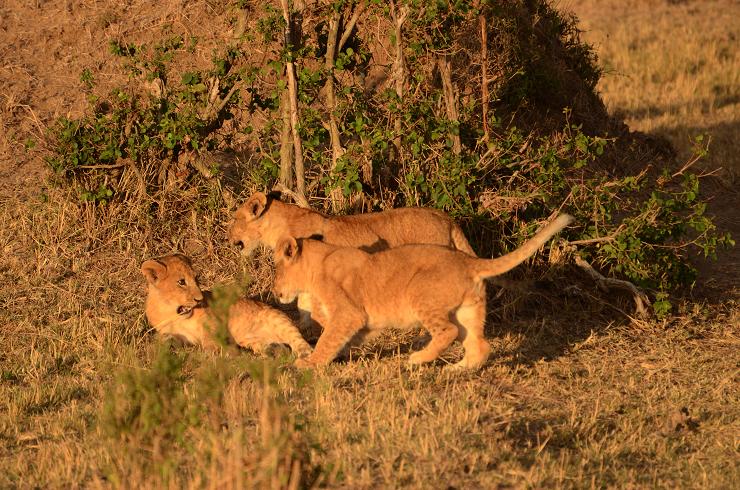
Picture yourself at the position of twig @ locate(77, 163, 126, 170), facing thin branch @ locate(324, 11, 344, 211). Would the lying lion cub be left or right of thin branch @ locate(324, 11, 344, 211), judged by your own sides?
right

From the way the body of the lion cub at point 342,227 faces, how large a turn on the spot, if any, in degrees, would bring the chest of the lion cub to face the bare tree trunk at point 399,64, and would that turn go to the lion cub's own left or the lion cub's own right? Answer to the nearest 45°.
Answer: approximately 90° to the lion cub's own right

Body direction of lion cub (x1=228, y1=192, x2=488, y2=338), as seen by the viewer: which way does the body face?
to the viewer's left

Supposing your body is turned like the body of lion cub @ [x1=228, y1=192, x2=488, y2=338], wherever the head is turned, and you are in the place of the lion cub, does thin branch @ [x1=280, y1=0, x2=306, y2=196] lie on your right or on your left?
on your right

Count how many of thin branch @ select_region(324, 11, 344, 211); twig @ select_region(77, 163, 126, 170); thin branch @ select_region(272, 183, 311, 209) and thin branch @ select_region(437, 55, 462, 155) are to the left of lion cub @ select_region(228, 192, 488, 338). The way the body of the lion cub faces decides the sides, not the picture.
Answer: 0

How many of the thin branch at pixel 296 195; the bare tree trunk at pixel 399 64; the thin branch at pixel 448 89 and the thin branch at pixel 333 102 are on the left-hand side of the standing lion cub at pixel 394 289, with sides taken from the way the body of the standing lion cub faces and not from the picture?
0

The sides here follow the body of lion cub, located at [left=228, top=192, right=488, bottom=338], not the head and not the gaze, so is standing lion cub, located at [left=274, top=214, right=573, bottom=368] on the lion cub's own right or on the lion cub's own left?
on the lion cub's own left

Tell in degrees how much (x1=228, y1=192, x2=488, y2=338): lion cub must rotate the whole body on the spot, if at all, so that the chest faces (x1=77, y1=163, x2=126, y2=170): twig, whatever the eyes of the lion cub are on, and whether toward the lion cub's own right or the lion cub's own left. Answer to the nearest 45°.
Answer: approximately 45° to the lion cub's own right

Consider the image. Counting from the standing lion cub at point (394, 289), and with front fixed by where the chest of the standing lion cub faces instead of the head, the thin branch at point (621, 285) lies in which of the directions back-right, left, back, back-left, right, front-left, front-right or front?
back-right

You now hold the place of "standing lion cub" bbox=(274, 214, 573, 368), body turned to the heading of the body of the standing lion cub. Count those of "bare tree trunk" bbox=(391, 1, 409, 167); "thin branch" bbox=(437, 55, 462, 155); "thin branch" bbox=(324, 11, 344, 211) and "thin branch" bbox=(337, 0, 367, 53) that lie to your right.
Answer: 4

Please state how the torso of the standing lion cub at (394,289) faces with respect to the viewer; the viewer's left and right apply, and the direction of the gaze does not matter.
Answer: facing to the left of the viewer

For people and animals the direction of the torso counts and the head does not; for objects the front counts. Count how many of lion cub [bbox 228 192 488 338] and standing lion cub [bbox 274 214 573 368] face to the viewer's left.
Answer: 2

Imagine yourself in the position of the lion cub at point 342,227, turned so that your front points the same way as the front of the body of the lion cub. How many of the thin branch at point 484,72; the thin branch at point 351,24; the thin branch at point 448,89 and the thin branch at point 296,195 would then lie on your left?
0

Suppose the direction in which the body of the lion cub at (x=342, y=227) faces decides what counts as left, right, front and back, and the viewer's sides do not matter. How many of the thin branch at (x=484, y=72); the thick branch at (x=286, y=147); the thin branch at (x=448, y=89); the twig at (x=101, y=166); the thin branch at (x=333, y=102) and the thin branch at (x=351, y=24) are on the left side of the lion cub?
0

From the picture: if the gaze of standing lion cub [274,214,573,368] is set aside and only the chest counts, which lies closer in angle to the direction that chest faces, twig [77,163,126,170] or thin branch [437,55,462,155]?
the twig

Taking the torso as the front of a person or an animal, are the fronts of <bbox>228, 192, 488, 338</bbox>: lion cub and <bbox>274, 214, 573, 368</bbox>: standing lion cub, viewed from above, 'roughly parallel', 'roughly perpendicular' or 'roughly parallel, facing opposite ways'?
roughly parallel

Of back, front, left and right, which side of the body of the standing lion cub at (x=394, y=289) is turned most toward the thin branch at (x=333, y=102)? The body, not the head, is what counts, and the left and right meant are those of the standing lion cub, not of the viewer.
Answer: right

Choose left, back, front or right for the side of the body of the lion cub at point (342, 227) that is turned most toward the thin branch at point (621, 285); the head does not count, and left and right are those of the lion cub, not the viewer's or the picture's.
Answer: back

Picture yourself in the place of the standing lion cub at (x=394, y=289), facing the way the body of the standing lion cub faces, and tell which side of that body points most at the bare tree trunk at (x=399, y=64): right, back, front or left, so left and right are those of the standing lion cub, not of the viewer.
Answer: right
